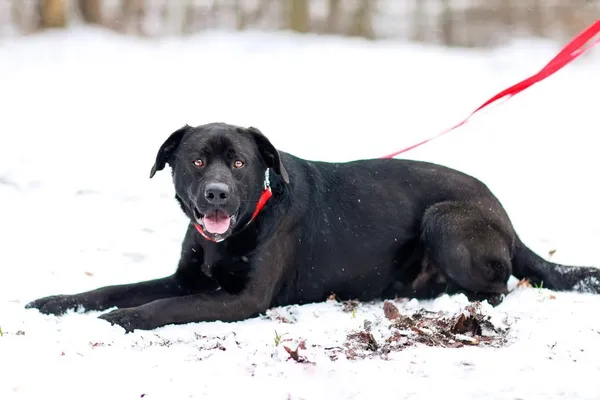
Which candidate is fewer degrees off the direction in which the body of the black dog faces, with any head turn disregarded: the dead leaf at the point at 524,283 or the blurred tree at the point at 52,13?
the blurred tree

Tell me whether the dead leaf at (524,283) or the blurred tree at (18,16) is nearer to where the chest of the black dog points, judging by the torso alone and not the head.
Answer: the blurred tree

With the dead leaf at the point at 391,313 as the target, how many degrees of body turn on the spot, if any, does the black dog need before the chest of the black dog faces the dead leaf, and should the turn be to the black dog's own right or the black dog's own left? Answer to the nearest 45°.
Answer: approximately 135° to the black dog's own left

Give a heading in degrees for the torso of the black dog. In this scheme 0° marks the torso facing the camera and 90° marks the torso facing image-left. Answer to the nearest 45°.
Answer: approximately 90°

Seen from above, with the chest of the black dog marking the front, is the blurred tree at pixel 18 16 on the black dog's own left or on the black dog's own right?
on the black dog's own right

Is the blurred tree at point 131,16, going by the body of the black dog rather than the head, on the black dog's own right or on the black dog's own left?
on the black dog's own right

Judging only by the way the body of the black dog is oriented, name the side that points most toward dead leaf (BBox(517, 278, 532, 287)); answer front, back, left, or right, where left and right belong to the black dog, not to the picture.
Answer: back

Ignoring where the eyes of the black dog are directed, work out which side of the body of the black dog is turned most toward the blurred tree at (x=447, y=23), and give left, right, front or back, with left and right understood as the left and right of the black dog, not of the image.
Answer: right

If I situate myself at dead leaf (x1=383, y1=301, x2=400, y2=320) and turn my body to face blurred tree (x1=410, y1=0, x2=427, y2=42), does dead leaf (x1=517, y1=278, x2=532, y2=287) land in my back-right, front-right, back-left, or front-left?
front-right

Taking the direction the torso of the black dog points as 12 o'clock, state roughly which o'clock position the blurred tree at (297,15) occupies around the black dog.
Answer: The blurred tree is roughly at 3 o'clock from the black dog.

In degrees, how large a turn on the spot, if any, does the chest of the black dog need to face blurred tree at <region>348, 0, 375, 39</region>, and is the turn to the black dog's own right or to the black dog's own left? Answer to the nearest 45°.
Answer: approximately 90° to the black dog's own right

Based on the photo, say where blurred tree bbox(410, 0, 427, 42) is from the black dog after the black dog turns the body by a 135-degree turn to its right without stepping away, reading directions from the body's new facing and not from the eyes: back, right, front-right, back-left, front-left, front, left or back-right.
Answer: front-left

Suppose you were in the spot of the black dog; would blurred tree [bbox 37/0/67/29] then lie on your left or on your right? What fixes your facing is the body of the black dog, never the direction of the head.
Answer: on your right

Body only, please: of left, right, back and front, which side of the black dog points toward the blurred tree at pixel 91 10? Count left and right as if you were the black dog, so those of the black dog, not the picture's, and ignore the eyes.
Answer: right

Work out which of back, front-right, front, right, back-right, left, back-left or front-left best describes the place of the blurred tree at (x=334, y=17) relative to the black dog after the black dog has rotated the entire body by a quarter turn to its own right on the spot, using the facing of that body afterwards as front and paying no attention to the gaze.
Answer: front
